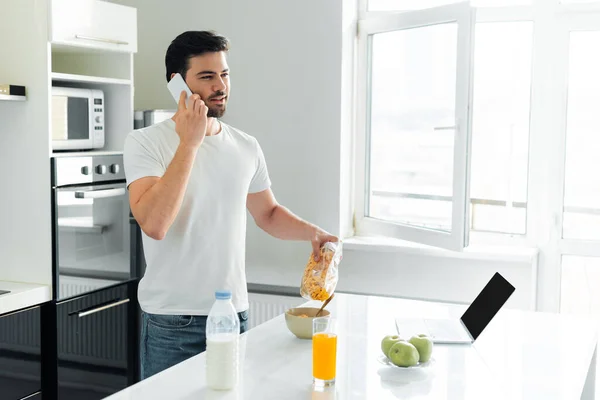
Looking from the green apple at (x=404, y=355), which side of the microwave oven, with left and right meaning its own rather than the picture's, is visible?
front

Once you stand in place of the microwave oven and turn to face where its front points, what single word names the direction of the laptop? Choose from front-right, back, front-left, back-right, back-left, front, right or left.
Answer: front

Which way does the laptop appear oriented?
to the viewer's left

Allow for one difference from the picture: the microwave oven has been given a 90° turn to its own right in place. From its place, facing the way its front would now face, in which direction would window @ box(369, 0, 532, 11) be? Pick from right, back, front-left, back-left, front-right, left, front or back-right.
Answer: back-left

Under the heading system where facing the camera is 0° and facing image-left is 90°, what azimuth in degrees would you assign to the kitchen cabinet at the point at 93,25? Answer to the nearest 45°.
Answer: approximately 315°

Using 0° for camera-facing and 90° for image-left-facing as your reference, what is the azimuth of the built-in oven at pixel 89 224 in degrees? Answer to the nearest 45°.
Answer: approximately 315°

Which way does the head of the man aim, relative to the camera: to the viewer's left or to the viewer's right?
to the viewer's right

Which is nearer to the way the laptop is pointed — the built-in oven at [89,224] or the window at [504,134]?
the built-in oven

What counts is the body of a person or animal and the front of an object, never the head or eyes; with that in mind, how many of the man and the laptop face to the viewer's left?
1

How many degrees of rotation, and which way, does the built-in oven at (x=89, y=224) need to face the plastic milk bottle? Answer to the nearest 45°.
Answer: approximately 45° to its right

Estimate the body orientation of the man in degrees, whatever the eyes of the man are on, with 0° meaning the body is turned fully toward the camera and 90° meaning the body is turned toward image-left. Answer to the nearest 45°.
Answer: approximately 315°
